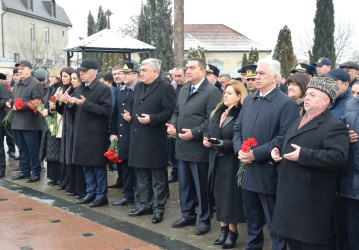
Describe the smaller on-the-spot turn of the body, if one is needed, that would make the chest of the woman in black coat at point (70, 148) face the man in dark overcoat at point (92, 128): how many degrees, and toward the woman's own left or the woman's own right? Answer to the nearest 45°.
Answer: approximately 90° to the woman's own left

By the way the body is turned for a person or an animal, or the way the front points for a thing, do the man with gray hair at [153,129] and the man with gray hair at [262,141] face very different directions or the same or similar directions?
same or similar directions

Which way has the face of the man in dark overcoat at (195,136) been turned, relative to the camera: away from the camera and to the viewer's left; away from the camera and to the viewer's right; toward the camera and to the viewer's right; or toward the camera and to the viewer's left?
toward the camera and to the viewer's left

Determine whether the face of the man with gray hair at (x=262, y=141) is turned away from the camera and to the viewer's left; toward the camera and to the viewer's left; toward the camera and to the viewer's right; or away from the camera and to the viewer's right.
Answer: toward the camera and to the viewer's left

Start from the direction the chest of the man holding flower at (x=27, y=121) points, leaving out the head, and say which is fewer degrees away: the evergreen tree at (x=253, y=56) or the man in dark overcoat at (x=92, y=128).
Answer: the man in dark overcoat

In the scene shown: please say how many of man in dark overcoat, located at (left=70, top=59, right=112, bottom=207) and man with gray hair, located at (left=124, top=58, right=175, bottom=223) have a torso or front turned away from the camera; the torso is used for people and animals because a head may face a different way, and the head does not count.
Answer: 0

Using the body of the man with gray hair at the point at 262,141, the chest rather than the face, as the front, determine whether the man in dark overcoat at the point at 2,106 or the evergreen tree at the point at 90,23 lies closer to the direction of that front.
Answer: the man in dark overcoat

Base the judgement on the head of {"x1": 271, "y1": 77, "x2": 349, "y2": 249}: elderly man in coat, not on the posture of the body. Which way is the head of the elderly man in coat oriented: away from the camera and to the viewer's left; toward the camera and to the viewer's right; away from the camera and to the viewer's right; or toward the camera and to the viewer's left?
toward the camera and to the viewer's left

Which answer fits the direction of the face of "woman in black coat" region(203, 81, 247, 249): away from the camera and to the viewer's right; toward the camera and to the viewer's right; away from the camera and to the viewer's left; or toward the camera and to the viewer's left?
toward the camera and to the viewer's left

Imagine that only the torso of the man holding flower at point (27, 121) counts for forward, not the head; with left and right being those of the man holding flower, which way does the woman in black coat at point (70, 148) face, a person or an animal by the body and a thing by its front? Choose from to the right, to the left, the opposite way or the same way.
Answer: the same way

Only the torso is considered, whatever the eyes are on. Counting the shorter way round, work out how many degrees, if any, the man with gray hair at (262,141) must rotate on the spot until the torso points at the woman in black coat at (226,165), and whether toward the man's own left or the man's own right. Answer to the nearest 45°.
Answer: approximately 90° to the man's own right

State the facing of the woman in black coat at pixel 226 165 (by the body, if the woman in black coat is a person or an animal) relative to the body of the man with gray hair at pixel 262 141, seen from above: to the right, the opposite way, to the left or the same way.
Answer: the same way

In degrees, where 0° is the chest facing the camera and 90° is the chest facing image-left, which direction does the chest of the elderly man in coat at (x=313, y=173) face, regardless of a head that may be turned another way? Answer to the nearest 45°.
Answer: approximately 45°

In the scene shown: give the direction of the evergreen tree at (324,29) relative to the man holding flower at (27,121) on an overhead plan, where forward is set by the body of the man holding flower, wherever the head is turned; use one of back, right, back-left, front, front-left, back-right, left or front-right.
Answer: back

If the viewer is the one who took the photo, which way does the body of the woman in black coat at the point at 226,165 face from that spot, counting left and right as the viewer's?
facing the viewer and to the left of the viewer

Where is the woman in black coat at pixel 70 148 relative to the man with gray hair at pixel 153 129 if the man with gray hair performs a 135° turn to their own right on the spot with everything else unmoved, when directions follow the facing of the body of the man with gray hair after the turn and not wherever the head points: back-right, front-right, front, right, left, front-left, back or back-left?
front-left
